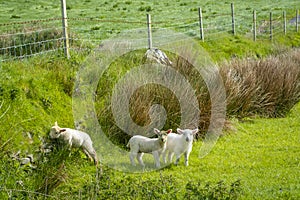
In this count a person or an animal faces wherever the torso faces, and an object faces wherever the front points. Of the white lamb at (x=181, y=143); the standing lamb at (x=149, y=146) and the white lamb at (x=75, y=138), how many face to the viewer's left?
1

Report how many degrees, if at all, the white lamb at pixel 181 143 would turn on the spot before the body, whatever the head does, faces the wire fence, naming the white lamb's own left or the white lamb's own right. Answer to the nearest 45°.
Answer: approximately 135° to the white lamb's own left

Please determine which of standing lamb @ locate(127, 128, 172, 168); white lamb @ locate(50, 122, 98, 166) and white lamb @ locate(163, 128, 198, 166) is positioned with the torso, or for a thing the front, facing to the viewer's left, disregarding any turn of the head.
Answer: white lamb @ locate(50, 122, 98, 166)

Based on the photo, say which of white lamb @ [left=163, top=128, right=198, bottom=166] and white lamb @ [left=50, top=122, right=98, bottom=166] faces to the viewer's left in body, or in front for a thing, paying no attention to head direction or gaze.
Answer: white lamb @ [left=50, top=122, right=98, bottom=166]

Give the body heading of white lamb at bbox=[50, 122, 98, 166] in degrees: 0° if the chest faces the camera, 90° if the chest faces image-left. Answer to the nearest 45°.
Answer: approximately 90°

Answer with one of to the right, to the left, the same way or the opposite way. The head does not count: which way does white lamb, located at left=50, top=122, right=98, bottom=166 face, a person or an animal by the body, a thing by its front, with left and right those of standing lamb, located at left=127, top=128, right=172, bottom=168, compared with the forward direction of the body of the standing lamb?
the opposite way

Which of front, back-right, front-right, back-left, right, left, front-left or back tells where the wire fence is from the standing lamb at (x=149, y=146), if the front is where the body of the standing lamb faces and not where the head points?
left

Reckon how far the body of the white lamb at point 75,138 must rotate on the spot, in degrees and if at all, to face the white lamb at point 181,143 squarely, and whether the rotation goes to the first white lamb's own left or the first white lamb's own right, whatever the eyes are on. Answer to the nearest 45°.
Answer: approximately 180°

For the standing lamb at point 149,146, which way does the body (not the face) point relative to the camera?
to the viewer's right

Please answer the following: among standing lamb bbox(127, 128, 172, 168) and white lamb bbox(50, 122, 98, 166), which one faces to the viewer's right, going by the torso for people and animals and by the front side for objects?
the standing lamb

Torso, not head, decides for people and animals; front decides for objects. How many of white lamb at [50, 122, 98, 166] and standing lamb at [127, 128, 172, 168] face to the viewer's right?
1

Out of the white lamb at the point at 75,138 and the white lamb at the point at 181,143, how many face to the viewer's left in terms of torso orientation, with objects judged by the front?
1

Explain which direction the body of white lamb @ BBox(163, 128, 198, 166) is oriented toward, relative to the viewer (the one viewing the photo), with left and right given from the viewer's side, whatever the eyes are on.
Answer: facing the viewer and to the right of the viewer
